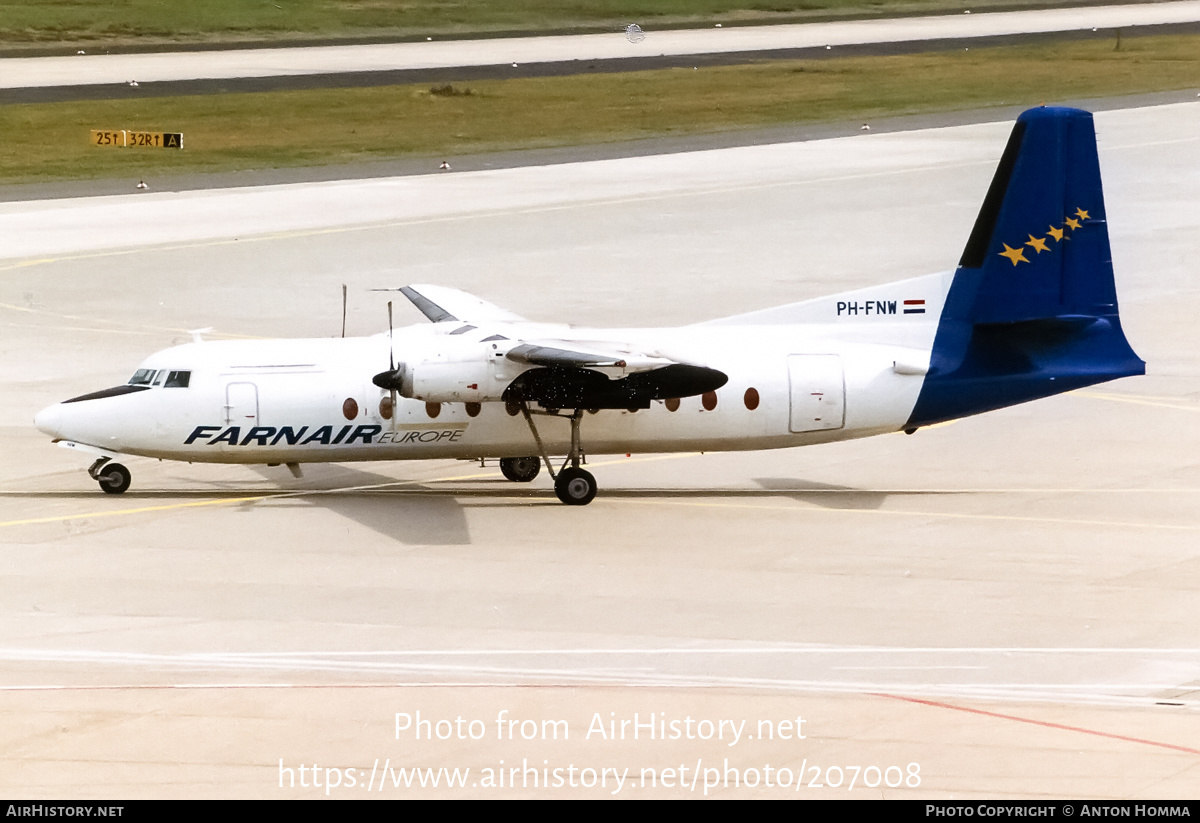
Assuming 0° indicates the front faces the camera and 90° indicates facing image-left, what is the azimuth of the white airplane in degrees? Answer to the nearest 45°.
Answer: approximately 90°
